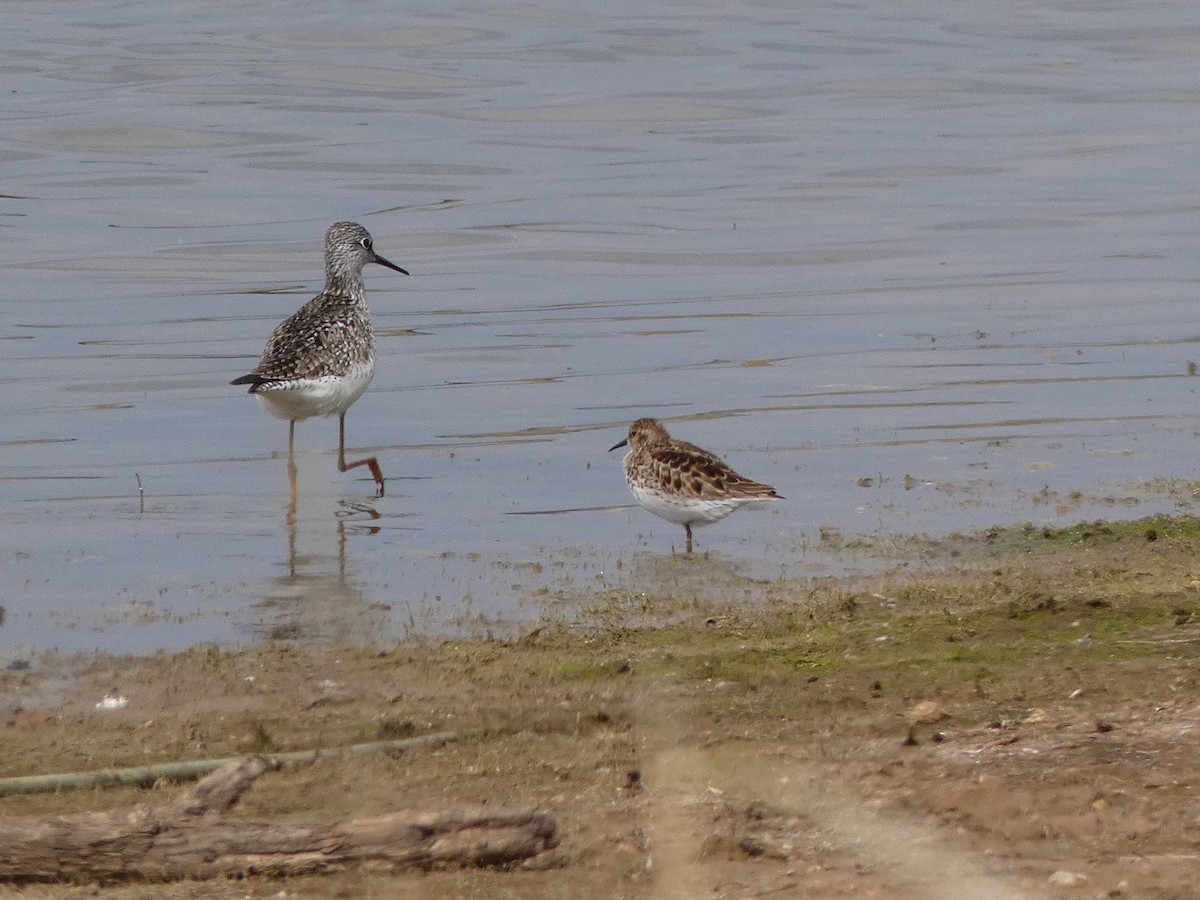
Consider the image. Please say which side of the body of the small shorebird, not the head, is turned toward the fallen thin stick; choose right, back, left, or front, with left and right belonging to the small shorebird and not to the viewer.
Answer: left

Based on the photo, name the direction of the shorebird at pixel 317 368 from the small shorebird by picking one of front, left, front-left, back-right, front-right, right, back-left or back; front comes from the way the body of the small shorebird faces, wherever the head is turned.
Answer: front-right

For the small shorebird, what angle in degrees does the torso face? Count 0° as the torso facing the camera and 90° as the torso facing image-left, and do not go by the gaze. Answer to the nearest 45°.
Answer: approximately 90°

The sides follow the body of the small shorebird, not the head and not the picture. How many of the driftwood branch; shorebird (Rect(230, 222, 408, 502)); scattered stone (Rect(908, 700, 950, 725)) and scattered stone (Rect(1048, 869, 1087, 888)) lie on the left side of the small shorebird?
3

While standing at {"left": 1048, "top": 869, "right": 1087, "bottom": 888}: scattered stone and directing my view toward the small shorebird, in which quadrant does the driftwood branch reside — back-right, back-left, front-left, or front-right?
front-left

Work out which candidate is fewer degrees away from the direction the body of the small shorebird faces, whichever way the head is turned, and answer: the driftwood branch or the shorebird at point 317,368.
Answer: the shorebird

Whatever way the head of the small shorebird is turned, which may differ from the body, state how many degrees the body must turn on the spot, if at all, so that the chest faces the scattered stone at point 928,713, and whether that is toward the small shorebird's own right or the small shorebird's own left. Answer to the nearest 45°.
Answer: approximately 90° to the small shorebird's own left

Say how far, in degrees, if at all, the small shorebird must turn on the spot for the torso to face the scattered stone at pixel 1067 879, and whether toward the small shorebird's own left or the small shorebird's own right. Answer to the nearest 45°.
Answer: approximately 90° to the small shorebird's own left

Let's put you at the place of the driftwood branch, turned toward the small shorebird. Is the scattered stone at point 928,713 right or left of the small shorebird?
right

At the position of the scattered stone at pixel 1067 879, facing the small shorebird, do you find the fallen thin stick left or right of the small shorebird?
left
